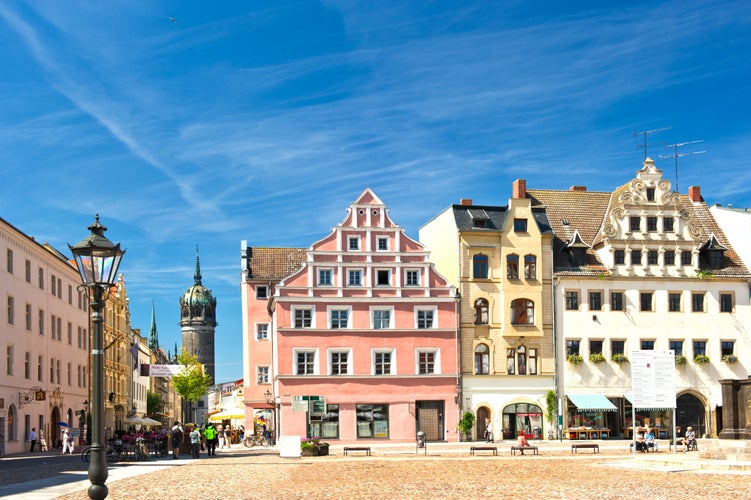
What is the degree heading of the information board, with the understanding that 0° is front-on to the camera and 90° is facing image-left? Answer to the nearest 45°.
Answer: approximately 0°

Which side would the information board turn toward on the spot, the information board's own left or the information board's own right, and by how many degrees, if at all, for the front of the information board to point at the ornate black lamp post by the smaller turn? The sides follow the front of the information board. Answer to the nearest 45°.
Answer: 0° — it already faces it

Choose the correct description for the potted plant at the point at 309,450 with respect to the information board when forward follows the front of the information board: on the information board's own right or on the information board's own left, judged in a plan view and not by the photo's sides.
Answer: on the information board's own right
